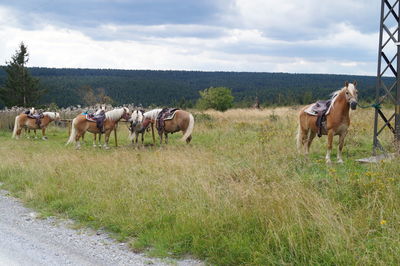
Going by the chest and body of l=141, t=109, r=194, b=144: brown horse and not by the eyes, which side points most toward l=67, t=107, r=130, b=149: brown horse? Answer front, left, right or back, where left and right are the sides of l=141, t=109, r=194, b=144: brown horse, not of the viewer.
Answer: front

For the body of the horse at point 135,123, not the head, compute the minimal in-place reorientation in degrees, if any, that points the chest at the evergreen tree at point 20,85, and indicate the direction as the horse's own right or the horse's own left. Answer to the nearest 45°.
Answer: approximately 180°

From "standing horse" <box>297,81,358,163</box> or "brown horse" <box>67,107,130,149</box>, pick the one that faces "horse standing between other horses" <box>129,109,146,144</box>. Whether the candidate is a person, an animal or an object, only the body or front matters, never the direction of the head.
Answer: the brown horse

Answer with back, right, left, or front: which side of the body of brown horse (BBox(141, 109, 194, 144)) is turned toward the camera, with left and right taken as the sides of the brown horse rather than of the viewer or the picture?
left

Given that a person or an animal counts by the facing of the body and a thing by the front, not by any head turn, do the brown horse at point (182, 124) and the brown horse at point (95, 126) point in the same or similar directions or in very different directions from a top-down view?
very different directions

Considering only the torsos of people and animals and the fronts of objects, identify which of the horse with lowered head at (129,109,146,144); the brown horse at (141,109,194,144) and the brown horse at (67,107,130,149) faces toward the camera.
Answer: the horse with lowered head

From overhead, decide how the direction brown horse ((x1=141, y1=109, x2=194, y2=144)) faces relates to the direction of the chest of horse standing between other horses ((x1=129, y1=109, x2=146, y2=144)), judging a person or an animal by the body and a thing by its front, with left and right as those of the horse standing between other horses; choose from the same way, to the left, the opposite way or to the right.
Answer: to the right

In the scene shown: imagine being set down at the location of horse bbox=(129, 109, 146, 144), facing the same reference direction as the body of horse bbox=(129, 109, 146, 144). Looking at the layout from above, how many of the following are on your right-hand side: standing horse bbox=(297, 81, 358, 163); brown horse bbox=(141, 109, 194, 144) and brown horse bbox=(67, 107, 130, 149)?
1

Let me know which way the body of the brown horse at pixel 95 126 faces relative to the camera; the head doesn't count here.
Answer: to the viewer's right

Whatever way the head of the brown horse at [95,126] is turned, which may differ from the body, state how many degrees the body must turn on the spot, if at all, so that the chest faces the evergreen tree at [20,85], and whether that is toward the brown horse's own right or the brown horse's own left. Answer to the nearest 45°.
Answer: approximately 90° to the brown horse's own left

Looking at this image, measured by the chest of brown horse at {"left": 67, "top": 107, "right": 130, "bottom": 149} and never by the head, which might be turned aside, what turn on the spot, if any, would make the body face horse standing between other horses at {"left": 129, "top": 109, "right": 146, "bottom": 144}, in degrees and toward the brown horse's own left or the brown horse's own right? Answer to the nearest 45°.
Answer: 0° — it already faces it

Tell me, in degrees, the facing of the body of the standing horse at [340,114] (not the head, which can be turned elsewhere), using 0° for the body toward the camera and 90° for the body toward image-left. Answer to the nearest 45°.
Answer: approximately 315°

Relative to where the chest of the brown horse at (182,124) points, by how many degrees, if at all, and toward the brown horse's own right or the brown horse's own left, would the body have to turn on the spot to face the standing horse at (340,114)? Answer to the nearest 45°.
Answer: approximately 135° to the brown horse's own left

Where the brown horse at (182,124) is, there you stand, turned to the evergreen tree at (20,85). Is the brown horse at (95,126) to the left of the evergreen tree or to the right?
left
